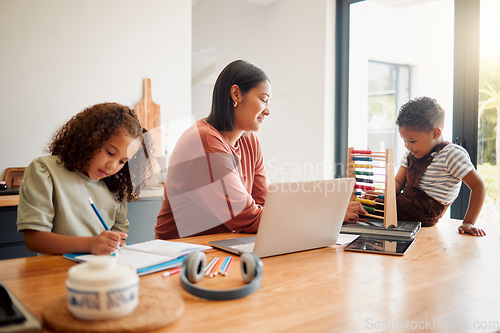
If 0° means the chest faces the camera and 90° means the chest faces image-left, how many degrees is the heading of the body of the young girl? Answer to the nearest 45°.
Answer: approximately 315°

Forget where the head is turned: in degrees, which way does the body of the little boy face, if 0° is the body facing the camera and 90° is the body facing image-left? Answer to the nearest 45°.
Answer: approximately 45°

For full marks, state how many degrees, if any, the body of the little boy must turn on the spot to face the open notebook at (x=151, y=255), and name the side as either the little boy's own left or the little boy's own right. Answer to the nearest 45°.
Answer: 0° — they already face it

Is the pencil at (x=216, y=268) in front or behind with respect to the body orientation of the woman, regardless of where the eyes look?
in front

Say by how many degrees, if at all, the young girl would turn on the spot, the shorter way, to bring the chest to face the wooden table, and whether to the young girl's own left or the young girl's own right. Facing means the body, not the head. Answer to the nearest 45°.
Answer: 0° — they already face it

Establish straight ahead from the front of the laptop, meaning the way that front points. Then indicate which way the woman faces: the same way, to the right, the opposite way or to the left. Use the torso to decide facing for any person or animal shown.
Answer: the opposite way

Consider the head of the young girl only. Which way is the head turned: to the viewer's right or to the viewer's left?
to the viewer's right

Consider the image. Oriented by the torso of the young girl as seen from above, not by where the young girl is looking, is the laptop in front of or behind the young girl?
in front

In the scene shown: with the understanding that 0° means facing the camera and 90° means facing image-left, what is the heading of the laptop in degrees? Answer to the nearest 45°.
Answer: approximately 135°
